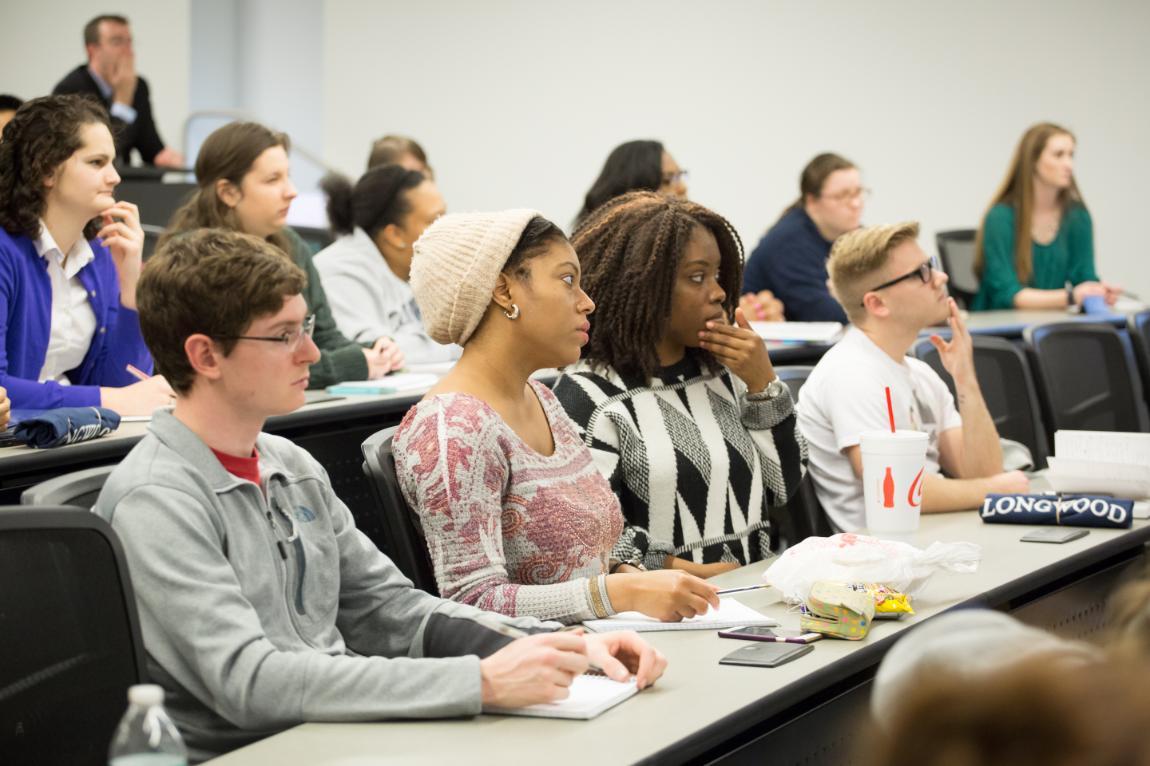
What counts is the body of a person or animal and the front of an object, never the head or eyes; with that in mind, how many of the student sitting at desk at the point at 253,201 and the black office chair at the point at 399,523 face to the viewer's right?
2

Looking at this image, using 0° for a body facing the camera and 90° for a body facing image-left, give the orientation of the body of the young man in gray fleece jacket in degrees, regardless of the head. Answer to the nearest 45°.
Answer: approximately 315°

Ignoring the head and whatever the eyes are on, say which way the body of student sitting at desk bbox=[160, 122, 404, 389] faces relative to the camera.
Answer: to the viewer's right

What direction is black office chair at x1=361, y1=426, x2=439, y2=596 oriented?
to the viewer's right

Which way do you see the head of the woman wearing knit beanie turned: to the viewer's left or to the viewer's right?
to the viewer's right

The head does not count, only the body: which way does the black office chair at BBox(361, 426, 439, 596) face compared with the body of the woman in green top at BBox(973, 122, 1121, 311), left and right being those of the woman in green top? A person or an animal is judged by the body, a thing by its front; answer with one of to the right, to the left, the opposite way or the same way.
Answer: to the left

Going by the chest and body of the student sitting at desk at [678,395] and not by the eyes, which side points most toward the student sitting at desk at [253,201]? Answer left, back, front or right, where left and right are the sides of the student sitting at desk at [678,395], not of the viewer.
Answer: back

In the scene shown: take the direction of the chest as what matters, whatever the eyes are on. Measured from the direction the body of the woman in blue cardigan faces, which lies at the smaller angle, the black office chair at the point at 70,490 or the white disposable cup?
the white disposable cup

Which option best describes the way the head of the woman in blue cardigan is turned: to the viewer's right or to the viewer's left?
to the viewer's right

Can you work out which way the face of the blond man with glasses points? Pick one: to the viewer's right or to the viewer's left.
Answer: to the viewer's right

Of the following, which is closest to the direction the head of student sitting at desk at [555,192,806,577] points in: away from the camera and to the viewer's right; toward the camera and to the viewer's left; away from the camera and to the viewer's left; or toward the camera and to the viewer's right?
toward the camera and to the viewer's right

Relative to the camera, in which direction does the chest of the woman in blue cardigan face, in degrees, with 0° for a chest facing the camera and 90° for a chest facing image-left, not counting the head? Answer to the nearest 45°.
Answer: approximately 315°
